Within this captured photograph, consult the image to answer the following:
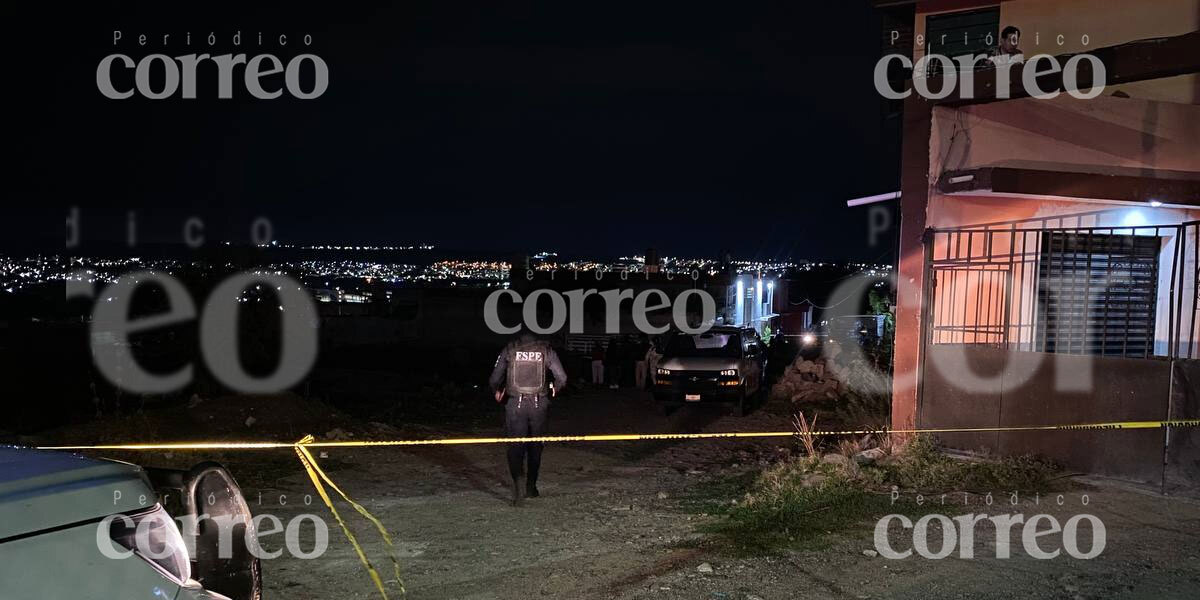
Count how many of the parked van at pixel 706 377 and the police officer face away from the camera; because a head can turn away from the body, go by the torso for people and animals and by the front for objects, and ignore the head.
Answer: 1

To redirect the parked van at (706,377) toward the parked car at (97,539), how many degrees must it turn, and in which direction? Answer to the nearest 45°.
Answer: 0° — it already faces it

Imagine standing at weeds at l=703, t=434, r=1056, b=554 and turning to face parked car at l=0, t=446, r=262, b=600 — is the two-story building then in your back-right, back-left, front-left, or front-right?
back-left

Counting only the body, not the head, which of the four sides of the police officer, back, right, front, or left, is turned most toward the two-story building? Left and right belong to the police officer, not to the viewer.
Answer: right

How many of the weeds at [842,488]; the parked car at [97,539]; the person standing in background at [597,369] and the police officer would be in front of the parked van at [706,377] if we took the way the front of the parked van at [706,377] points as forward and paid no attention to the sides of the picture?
3

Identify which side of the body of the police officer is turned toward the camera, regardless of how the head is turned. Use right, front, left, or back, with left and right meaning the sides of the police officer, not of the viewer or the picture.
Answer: back

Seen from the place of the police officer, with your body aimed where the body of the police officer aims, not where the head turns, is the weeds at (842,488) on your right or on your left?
on your right

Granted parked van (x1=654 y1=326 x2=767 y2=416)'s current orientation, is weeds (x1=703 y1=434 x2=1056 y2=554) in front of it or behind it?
in front

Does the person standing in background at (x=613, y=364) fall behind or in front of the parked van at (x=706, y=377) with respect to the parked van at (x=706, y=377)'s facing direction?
behind

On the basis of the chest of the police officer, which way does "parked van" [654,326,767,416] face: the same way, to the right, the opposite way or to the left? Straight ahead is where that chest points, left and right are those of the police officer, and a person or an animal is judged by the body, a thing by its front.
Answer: the opposite way

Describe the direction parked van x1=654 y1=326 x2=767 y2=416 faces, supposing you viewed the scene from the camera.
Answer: facing the viewer

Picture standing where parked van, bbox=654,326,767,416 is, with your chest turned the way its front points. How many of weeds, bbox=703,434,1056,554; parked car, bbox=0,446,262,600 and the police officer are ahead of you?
3

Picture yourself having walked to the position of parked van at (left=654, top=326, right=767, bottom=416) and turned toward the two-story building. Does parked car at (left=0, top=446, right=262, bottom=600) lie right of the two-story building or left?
right

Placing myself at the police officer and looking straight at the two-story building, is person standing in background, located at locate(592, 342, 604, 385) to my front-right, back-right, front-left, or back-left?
front-left

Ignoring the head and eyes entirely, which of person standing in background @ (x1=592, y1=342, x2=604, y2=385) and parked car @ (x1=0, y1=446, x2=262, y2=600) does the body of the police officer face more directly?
the person standing in background

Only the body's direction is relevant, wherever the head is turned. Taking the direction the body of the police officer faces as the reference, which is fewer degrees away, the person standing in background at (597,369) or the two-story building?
the person standing in background

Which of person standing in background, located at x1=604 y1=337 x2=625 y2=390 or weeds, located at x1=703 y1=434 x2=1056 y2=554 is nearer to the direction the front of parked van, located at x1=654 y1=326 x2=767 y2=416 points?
the weeds

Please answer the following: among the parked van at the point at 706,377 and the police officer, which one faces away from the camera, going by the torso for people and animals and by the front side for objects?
the police officer

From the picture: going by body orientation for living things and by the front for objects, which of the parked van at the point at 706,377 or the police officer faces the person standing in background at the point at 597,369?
the police officer
